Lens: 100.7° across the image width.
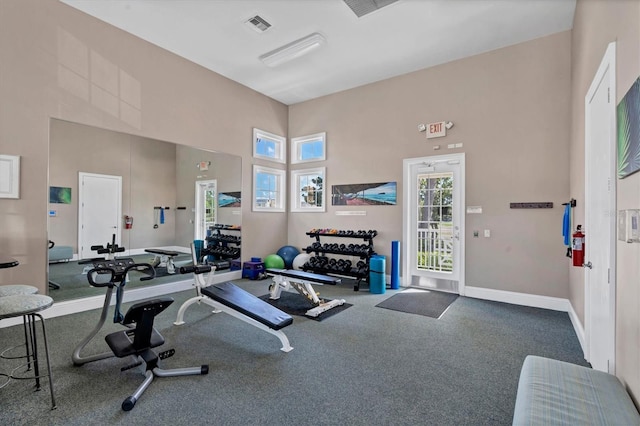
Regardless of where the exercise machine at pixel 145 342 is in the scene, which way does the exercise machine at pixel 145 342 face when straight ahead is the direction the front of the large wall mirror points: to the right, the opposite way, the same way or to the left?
the opposite way

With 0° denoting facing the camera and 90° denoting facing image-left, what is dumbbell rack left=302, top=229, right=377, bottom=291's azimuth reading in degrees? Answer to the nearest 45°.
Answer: approximately 45°

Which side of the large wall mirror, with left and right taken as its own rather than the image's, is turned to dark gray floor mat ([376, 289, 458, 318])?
front

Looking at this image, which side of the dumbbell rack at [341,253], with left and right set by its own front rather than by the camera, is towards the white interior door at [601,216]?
left

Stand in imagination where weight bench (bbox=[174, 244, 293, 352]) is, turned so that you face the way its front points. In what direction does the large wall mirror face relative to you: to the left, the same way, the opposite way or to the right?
the opposite way

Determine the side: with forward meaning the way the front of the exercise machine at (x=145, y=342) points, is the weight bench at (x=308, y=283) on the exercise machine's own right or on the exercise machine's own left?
on the exercise machine's own right

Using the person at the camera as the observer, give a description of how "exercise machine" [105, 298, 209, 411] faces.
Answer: facing away from the viewer and to the left of the viewer

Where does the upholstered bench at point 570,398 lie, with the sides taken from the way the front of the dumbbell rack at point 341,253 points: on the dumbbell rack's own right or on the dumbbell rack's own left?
on the dumbbell rack's own left

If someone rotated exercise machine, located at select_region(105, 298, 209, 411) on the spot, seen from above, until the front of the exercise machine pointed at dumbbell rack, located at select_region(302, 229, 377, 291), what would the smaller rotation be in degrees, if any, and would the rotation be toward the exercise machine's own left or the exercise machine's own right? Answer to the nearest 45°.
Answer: approximately 90° to the exercise machine's own right

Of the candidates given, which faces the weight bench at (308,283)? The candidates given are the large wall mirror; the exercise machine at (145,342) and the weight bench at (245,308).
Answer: the large wall mirror

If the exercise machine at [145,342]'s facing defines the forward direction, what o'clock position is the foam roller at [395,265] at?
The foam roller is roughly at 4 o'clock from the exercise machine.

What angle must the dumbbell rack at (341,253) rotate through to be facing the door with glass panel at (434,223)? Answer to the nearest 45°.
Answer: approximately 135° to its left

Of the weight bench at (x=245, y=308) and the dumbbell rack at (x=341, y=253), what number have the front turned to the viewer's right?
0

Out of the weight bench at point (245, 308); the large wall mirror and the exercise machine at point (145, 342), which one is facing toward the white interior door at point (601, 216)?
the large wall mirror

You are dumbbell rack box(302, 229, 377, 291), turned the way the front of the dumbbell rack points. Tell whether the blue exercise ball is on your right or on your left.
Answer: on your right
